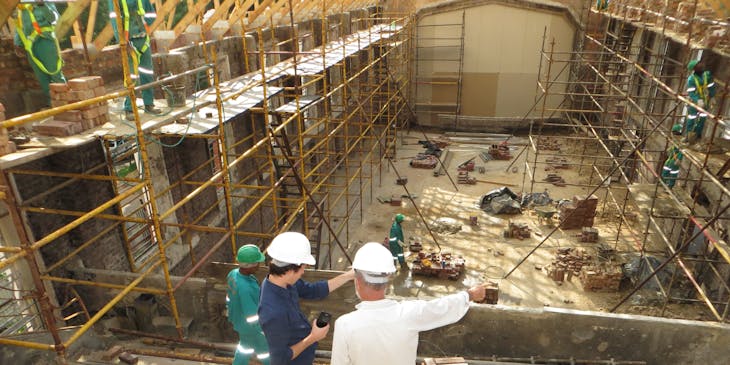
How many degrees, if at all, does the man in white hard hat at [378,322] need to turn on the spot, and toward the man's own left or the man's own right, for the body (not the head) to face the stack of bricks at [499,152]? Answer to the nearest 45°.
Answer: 0° — they already face it

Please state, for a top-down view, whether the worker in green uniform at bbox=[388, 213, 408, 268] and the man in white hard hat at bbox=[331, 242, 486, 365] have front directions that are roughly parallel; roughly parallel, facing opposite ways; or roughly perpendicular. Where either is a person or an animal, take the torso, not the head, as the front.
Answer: roughly perpendicular

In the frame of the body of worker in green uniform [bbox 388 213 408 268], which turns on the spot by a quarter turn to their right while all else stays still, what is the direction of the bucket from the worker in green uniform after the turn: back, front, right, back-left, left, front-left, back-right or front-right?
front-right

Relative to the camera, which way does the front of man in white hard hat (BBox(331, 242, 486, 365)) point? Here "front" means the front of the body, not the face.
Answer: away from the camera

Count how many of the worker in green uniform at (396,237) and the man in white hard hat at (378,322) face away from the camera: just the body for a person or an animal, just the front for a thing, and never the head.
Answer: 1

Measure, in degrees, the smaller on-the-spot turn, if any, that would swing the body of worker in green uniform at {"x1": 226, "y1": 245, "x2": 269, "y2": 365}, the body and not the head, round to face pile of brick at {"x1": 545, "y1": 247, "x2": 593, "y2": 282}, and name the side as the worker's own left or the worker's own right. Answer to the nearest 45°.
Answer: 0° — they already face it
